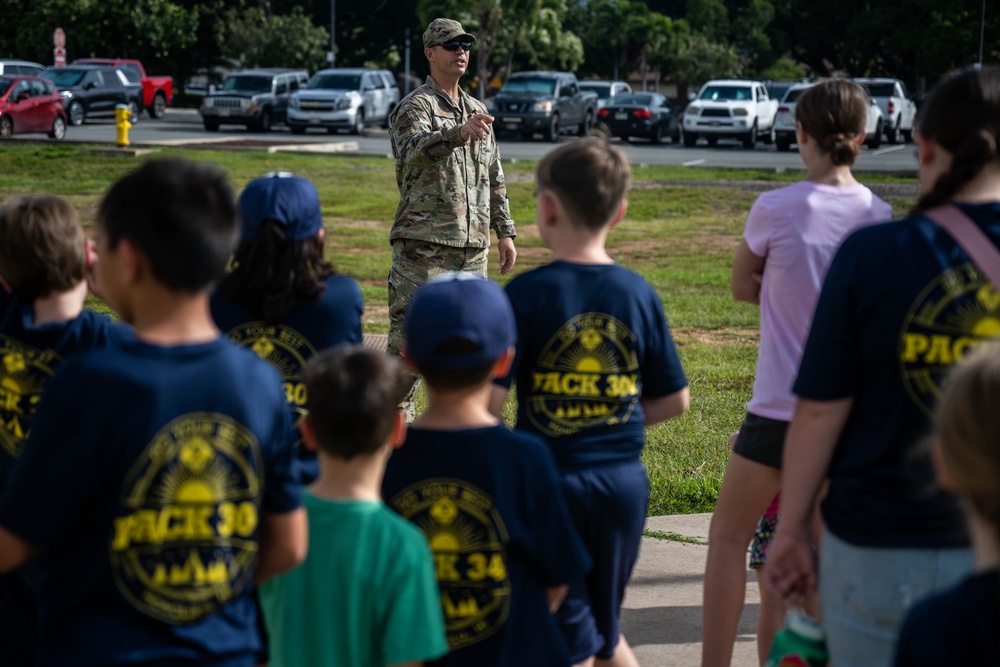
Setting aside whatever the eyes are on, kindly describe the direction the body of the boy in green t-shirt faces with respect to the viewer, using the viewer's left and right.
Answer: facing away from the viewer

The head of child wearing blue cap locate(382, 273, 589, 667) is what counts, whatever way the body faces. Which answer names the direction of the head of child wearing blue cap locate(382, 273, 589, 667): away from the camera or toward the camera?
away from the camera

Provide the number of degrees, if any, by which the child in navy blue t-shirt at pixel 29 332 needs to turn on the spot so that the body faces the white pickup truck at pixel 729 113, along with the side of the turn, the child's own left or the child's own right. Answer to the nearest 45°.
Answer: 0° — they already face it

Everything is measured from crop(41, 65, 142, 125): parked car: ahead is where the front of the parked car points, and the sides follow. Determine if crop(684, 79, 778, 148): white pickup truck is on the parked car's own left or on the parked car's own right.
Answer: on the parked car's own left

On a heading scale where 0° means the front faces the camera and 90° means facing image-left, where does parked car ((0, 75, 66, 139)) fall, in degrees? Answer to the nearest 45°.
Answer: approximately 45°

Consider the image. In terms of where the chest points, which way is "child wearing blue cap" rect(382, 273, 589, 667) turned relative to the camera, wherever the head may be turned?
away from the camera

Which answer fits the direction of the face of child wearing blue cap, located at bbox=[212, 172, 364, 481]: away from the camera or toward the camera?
away from the camera

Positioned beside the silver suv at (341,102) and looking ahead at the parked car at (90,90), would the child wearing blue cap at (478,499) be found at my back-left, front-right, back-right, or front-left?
back-left

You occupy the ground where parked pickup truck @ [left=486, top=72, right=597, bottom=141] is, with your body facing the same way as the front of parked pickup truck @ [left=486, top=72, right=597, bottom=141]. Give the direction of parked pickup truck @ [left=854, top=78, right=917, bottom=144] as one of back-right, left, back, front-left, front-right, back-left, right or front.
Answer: back-left

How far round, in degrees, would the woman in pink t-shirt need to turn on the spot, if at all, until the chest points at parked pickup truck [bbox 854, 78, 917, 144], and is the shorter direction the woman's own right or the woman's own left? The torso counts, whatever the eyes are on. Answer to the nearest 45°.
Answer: approximately 45° to the woman's own right

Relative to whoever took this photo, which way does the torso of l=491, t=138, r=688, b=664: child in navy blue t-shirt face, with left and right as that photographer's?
facing away from the viewer

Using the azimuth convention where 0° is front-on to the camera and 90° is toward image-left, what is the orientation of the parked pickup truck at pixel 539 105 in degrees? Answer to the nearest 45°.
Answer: approximately 45°

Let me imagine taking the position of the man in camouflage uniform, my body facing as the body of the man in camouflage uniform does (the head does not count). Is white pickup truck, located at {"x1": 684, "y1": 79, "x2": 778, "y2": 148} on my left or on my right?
on my left
